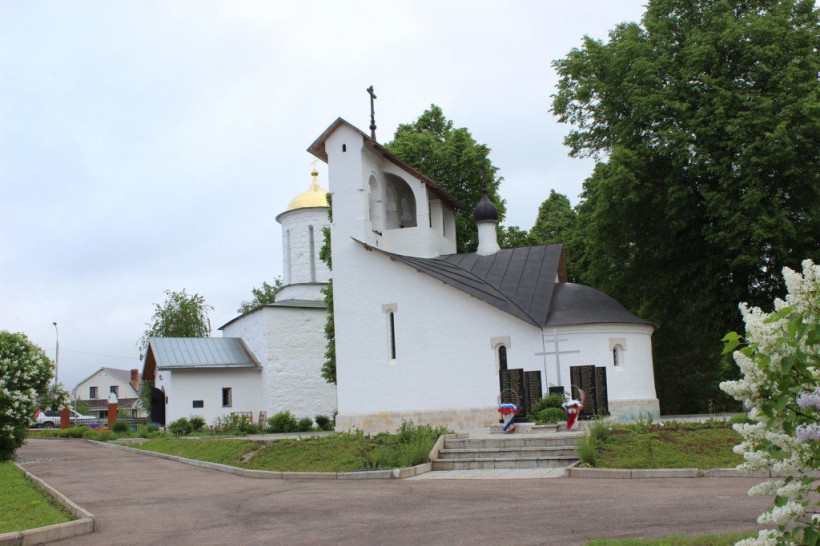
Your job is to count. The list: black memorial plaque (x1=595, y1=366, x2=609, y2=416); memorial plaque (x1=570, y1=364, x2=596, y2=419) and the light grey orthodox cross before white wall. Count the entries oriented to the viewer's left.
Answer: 0

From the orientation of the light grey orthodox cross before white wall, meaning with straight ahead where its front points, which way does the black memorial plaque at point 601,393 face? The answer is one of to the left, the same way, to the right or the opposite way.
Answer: the same way

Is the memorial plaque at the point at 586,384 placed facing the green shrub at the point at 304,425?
no

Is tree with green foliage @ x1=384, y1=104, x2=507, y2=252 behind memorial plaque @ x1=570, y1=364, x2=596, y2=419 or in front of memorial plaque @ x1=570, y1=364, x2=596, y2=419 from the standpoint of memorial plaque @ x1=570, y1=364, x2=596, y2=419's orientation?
behind

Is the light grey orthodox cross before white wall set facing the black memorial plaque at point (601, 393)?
no

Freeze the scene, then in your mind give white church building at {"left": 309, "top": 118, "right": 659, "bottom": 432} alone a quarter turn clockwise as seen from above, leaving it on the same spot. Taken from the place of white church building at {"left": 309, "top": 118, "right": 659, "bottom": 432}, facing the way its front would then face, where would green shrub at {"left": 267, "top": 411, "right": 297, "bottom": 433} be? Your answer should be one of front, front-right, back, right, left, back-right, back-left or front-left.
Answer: front-left

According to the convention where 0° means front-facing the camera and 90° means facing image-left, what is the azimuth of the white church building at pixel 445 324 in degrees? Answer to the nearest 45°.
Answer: approximately 90°

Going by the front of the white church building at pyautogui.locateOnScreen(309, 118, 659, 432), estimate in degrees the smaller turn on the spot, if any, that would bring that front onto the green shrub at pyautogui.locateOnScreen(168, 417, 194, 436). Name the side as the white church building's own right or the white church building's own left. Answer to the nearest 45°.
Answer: approximately 45° to the white church building's own right

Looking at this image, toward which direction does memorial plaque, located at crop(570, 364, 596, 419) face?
toward the camera

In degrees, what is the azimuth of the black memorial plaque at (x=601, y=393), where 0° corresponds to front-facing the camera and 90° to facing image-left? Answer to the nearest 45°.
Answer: approximately 0°

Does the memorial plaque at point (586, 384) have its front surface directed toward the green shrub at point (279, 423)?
no

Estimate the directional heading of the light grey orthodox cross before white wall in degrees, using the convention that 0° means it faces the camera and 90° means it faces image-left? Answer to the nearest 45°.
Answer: approximately 0°

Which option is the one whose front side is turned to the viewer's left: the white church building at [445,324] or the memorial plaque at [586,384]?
the white church building

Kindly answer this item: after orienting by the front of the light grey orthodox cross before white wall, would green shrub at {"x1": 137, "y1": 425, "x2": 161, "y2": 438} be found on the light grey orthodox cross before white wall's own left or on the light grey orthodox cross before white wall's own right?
on the light grey orthodox cross before white wall's own right

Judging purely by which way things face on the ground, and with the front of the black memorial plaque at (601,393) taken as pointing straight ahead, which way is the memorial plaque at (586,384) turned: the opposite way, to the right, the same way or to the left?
the same way
